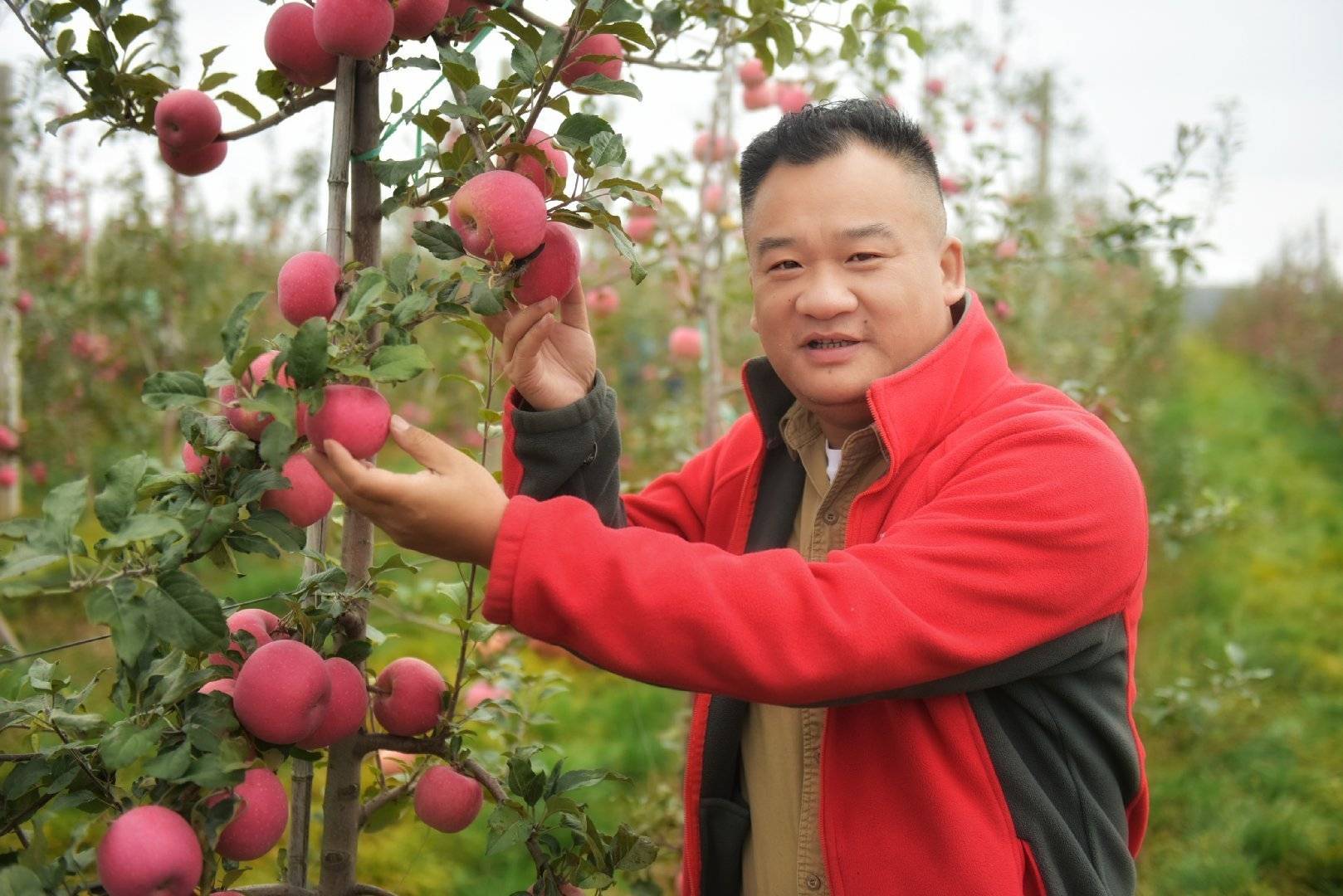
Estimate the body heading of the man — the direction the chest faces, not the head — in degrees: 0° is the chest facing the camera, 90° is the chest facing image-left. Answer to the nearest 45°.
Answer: approximately 45°

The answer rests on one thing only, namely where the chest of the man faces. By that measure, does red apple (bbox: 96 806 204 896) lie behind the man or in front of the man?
in front

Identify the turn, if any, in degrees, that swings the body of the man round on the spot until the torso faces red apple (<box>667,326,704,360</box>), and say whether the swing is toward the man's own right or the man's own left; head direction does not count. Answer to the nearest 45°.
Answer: approximately 135° to the man's own right

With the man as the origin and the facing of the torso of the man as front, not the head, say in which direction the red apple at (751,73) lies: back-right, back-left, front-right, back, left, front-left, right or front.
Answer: back-right
